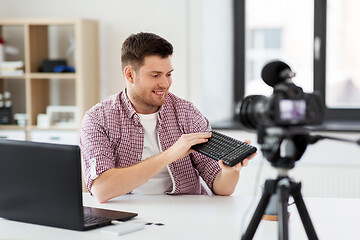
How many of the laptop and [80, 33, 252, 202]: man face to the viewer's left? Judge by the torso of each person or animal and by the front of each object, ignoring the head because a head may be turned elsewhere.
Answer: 0

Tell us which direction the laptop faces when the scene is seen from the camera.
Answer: facing away from the viewer and to the right of the viewer

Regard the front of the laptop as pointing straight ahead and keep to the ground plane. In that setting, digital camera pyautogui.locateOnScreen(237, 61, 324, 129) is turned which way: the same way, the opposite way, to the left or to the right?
to the left

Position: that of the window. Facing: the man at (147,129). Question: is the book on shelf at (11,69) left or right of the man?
right

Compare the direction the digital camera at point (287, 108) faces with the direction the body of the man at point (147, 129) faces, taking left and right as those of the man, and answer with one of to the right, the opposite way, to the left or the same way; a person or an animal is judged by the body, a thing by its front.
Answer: the opposite way

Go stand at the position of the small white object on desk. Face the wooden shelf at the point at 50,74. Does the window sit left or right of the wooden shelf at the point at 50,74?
right

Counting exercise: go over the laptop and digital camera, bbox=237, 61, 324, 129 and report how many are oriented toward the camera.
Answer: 0

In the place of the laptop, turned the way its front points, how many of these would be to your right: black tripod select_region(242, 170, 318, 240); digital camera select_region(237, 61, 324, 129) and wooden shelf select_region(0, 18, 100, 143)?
2

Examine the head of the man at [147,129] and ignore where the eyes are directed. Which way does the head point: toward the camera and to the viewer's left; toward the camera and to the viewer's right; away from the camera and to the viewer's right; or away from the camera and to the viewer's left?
toward the camera and to the viewer's right

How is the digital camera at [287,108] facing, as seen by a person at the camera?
facing away from the viewer and to the left of the viewer

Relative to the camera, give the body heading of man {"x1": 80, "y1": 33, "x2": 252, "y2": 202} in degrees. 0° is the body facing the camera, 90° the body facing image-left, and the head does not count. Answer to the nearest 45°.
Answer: approximately 315°

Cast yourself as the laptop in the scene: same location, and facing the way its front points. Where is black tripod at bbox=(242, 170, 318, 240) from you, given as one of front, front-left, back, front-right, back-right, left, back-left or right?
right
